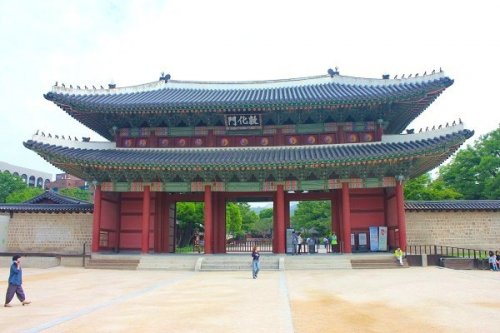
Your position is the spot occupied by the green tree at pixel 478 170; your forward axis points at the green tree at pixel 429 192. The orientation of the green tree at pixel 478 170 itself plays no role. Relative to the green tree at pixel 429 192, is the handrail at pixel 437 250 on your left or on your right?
left
